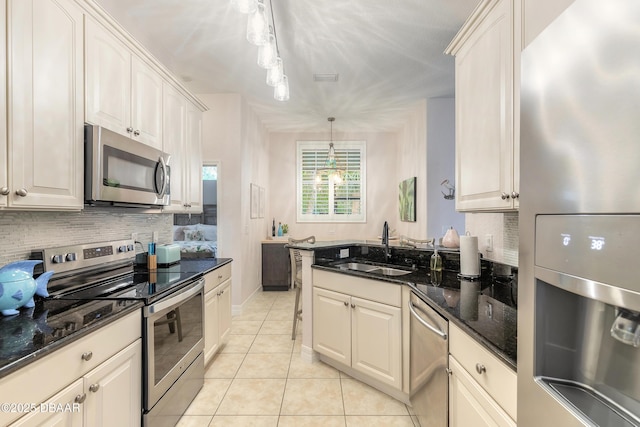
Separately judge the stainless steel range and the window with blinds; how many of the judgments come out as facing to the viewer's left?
0

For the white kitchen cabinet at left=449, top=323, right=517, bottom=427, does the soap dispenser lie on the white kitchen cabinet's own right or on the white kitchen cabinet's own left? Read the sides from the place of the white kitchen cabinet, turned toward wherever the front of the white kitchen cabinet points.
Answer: on the white kitchen cabinet's own right

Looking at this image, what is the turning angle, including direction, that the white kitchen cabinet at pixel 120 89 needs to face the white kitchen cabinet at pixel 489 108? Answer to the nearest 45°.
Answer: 0° — it already faces it

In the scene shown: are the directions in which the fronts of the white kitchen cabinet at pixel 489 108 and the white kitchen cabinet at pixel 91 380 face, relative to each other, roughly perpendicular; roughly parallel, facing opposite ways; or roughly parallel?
roughly parallel, facing opposite ways

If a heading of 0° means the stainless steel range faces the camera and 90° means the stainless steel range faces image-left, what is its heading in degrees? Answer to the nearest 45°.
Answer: approximately 315°

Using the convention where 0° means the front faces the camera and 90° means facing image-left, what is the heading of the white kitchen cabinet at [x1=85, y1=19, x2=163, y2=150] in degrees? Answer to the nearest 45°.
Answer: approximately 315°

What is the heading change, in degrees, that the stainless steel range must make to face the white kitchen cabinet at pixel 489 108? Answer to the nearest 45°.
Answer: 0° — it already faces it

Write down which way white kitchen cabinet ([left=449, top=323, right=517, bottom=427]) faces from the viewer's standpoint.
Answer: facing the viewer and to the left of the viewer

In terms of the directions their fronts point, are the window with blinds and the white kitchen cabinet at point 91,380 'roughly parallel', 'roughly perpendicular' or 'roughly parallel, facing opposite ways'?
roughly perpendicular

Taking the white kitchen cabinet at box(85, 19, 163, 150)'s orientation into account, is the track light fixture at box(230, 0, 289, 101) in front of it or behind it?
in front

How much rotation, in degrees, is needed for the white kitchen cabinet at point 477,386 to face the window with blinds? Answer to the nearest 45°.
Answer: approximately 90° to its right

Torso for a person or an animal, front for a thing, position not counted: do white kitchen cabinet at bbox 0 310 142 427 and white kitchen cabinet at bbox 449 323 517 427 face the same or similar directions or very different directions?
very different directions

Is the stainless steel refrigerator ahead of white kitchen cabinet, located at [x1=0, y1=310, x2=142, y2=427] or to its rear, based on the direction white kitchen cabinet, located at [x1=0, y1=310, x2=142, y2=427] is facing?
ahead
